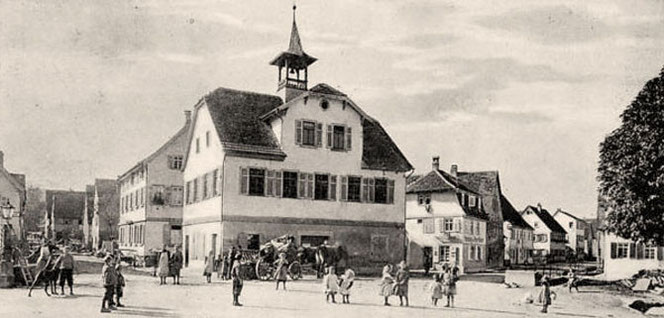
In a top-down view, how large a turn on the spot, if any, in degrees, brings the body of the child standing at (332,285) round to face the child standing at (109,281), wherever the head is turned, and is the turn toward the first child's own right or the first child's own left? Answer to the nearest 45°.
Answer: approximately 45° to the first child's own right

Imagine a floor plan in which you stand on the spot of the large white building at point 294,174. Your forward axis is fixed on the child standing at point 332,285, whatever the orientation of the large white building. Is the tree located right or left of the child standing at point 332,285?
left

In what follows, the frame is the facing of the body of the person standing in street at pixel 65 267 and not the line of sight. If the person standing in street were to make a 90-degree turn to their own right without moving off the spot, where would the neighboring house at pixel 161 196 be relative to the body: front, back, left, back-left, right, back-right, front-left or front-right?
right

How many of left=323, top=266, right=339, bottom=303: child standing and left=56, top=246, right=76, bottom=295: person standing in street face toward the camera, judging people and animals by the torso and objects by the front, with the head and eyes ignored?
2

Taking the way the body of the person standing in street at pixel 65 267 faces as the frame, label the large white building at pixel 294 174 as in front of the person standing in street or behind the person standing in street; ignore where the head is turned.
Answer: behind

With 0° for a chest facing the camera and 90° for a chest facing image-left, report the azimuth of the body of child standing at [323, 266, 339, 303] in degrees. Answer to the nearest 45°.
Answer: approximately 0°

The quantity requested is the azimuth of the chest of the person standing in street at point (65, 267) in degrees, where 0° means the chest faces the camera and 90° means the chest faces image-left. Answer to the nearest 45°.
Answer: approximately 0°

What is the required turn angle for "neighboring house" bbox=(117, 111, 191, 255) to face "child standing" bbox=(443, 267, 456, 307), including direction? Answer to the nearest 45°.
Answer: approximately 45° to its left
